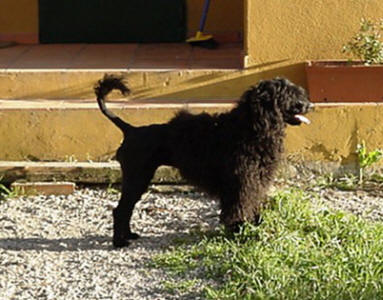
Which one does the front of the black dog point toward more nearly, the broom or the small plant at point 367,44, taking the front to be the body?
the small plant

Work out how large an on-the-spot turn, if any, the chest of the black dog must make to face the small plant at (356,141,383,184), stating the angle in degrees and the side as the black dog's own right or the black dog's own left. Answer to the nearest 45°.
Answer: approximately 45° to the black dog's own left

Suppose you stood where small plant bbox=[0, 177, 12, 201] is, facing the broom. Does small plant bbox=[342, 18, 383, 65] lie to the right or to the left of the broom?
right

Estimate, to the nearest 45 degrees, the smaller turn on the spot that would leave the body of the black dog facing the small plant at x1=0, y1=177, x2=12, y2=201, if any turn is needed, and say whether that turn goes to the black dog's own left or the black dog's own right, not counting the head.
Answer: approximately 135° to the black dog's own left

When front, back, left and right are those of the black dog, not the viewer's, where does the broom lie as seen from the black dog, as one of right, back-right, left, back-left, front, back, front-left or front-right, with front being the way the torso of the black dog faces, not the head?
left

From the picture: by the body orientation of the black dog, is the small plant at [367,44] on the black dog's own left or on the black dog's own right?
on the black dog's own left

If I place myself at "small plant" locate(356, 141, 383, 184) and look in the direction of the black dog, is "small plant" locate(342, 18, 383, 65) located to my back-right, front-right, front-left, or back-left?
back-right

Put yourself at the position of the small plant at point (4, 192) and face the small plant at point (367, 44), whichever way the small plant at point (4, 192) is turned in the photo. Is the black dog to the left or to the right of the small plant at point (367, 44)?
right

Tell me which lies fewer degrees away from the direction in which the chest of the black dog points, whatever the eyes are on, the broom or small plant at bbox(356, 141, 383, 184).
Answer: the small plant

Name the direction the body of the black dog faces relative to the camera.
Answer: to the viewer's right
